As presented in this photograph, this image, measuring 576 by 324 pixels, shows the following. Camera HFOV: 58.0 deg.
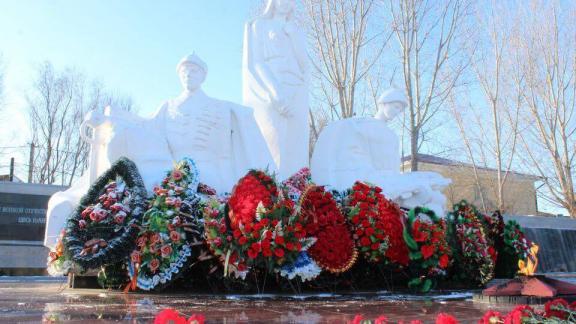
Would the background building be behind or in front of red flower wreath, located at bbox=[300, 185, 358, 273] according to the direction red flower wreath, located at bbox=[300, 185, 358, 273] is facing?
behind

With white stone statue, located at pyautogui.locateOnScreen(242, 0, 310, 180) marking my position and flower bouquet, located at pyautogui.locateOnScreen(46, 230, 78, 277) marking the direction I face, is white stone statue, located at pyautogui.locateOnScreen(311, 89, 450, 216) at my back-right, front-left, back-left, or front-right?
back-left

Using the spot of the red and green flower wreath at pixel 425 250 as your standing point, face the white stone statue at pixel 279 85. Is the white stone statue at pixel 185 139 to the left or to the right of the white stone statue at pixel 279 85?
left

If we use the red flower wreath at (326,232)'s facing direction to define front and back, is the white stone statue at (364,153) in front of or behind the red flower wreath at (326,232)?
behind

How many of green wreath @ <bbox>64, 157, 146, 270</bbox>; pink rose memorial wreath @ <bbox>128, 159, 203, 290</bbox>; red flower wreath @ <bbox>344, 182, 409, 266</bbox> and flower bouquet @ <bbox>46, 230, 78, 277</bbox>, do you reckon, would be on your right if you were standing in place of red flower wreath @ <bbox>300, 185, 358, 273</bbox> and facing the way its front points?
3

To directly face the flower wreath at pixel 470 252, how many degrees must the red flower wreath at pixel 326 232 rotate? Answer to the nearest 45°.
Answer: approximately 135° to its left

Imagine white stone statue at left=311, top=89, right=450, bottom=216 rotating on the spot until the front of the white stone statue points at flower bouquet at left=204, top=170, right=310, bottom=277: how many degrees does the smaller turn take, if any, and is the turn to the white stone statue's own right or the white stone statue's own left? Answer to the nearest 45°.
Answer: approximately 135° to the white stone statue's own right

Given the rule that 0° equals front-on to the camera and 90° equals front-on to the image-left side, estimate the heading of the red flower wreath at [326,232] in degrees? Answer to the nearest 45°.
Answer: approximately 0°

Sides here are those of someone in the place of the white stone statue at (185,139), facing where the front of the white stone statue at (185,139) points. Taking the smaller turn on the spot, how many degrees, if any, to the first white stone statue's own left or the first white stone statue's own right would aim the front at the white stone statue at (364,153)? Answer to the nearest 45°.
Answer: approximately 90° to the first white stone statue's own left

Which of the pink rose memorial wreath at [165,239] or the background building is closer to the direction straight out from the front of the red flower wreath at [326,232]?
the pink rose memorial wreath
